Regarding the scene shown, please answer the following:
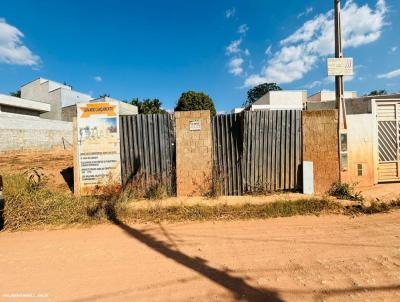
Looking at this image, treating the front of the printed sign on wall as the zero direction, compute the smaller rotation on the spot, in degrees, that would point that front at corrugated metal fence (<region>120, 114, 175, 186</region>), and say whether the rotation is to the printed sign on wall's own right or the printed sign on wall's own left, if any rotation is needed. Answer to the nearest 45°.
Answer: approximately 90° to the printed sign on wall's own right

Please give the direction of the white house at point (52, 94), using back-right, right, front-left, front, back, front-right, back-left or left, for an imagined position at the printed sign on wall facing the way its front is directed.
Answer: back-right

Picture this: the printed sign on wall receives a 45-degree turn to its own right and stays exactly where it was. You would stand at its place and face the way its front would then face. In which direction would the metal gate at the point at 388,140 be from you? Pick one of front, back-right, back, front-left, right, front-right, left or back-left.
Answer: back-left

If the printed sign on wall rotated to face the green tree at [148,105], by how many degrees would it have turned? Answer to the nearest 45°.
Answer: approximately 180°

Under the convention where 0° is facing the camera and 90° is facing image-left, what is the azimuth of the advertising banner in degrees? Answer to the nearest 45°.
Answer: approximately 0°

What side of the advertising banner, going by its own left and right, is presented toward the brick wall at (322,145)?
left

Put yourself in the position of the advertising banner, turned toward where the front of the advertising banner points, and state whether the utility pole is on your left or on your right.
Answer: on your left

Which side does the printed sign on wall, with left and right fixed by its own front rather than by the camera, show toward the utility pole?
left

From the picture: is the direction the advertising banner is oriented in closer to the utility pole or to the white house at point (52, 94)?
the utility pole

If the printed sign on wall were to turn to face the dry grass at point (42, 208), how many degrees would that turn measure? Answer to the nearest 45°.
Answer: approximately 90° to its right

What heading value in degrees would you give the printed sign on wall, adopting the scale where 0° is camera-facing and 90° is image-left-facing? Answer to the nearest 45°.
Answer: approximately 0°

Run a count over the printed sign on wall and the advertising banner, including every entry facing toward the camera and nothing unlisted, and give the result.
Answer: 2

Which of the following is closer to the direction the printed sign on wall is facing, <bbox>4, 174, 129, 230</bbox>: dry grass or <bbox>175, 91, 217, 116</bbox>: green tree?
the dry grass
